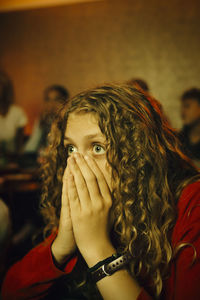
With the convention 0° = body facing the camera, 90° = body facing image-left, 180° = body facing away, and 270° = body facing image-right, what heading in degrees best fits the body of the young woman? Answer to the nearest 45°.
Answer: approximately 45°

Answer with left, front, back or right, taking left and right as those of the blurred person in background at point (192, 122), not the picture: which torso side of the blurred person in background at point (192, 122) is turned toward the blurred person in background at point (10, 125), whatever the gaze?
right

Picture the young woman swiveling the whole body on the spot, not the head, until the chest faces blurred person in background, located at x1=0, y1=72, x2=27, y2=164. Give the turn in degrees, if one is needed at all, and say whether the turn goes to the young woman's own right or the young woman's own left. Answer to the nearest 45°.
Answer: approximately 135° to the young woman's own right

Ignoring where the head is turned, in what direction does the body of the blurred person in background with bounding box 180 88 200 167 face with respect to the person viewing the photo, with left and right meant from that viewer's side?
facing the viewer and to the left of the viewer

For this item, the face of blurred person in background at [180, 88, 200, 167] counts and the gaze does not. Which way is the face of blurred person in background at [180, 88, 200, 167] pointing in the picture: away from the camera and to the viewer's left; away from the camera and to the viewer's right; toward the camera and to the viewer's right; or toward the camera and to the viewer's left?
toward the camera and to the viewer's left

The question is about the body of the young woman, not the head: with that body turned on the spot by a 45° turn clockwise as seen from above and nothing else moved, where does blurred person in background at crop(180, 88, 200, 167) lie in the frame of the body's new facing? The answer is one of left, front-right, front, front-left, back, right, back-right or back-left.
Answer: back-right
